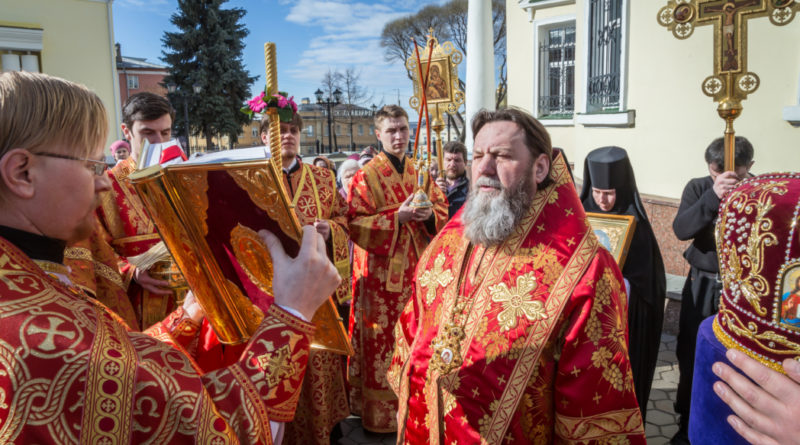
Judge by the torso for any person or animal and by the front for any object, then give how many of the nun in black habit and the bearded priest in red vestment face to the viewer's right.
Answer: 0

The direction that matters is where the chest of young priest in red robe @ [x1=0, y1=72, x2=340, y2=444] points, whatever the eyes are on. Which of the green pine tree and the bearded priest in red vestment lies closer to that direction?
the bearded priest in red vestment

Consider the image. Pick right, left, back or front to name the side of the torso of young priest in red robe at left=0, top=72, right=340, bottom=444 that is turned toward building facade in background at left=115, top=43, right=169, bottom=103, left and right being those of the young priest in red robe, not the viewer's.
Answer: left

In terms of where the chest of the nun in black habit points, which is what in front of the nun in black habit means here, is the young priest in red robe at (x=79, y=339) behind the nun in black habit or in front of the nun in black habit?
in front

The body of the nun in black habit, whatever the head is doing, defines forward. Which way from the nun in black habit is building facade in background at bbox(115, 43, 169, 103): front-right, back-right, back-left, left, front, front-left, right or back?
right

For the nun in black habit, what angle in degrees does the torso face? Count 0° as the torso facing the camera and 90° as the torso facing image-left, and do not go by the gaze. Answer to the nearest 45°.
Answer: approximately 45°

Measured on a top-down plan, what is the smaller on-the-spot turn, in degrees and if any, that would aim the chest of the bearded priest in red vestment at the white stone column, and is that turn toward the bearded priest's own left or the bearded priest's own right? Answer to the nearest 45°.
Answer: approximately 135° to the bearded priest's own right

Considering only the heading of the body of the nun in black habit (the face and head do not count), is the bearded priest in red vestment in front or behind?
in front

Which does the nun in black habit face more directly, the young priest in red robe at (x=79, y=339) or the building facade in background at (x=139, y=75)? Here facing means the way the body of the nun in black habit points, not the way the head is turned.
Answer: the young priest in red robe

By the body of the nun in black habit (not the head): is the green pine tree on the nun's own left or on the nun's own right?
on the nun's own right

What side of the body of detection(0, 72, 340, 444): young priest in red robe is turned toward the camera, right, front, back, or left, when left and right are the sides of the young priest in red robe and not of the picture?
right
